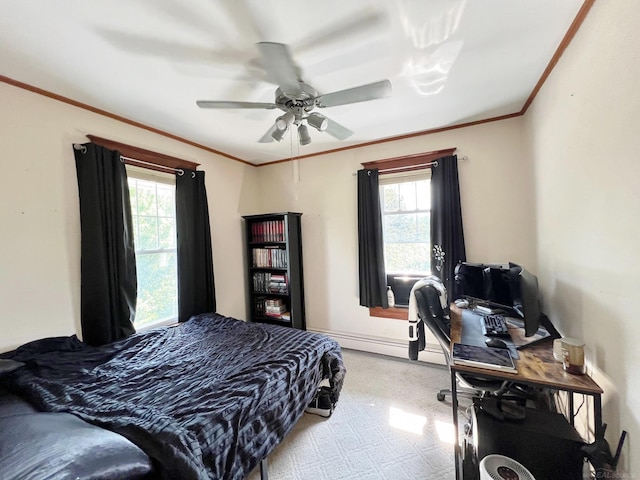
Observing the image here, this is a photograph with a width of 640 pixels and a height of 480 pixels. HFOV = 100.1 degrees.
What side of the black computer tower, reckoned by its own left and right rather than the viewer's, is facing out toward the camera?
left

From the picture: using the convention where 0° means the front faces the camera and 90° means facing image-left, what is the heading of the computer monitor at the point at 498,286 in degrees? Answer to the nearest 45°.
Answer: approximately 45°

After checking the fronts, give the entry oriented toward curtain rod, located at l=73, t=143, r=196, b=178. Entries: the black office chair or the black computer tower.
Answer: the black computer tower

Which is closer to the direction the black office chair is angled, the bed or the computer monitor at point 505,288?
the computer monitor

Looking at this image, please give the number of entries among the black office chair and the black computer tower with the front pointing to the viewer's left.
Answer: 1

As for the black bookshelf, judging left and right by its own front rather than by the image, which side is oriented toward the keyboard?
left

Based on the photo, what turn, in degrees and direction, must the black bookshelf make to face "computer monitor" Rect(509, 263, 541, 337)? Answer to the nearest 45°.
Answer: approximately 90° to its left

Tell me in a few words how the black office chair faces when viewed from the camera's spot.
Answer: facing to the right of the viewer

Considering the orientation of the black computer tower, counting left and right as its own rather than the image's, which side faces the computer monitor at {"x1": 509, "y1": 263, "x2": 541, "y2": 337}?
right

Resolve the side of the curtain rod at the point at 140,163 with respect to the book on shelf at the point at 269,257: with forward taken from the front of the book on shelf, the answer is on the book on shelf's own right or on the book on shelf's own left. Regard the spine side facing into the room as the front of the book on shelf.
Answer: on the book on shelf's own right
